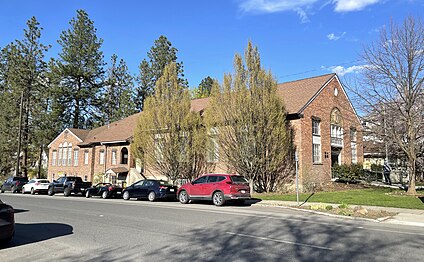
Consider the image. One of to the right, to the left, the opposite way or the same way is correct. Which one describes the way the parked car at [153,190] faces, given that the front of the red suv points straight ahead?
the same way

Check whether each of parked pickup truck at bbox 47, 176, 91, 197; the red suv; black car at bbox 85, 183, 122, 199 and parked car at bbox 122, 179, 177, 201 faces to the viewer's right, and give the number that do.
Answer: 0

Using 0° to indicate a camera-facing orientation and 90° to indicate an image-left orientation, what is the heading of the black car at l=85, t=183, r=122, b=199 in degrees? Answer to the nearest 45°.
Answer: approximately 135°

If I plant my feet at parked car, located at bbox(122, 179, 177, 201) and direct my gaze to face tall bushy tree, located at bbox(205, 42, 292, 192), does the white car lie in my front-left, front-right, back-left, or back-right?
back-left

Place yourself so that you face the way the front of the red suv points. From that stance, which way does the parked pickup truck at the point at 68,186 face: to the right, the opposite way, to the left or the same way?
the same way

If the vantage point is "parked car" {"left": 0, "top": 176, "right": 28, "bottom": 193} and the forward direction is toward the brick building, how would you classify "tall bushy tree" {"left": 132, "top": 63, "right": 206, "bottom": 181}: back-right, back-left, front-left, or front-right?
front-right

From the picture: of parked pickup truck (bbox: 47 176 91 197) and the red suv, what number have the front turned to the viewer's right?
0

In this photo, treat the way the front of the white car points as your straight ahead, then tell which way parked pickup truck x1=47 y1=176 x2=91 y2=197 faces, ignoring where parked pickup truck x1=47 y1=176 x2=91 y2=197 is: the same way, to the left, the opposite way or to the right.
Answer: the same way

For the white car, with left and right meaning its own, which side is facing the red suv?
back

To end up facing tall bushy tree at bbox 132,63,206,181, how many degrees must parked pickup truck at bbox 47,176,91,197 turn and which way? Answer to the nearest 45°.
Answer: approximately 180°

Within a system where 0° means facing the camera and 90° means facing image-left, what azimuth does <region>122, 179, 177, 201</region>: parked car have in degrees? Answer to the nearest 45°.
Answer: approximately 135°

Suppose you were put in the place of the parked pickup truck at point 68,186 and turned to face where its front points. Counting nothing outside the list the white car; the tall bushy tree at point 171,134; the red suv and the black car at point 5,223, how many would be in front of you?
1

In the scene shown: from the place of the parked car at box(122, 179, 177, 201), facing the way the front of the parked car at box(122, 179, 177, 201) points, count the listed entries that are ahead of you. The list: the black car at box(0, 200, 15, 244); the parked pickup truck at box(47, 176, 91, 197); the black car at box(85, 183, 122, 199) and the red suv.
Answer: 2

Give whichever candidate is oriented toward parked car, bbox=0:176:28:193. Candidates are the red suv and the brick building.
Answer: the red suv

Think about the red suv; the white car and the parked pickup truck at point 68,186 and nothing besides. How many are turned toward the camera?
0

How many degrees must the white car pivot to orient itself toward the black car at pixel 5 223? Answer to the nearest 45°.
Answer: approximately 135° to its left

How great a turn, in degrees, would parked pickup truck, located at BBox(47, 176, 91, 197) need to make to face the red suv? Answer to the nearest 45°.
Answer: approximately 180°

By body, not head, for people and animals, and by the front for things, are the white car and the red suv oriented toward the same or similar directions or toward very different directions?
same or similar directions
